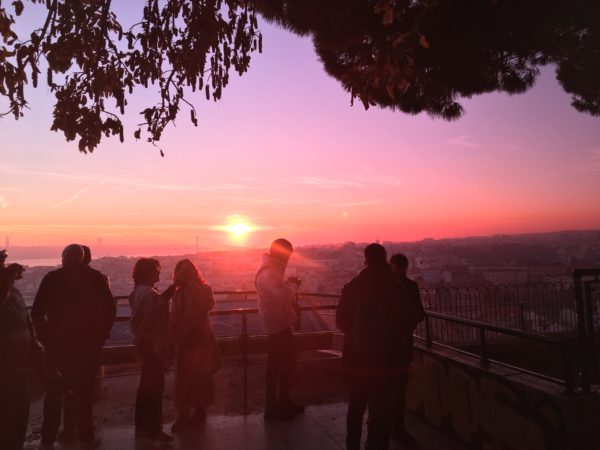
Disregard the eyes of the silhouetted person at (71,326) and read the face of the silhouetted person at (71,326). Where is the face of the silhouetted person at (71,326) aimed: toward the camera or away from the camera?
away from the camera

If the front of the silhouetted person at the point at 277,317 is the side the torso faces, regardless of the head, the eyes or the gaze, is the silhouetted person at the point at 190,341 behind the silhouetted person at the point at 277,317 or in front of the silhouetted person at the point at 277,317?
behind

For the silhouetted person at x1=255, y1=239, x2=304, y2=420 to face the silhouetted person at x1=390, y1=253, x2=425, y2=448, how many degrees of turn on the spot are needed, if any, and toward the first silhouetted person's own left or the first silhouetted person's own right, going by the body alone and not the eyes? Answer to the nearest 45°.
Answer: approximately 45° to the first silhouetted person's own right

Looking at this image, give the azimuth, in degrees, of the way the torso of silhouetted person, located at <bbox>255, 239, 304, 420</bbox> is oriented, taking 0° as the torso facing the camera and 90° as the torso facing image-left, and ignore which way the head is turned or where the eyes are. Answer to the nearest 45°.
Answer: approximately 270°

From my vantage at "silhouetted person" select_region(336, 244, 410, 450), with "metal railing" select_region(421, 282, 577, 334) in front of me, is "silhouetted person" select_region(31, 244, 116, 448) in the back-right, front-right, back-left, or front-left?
back-left

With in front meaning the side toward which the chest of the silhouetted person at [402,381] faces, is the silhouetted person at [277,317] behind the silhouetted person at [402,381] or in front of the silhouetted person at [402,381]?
in front
